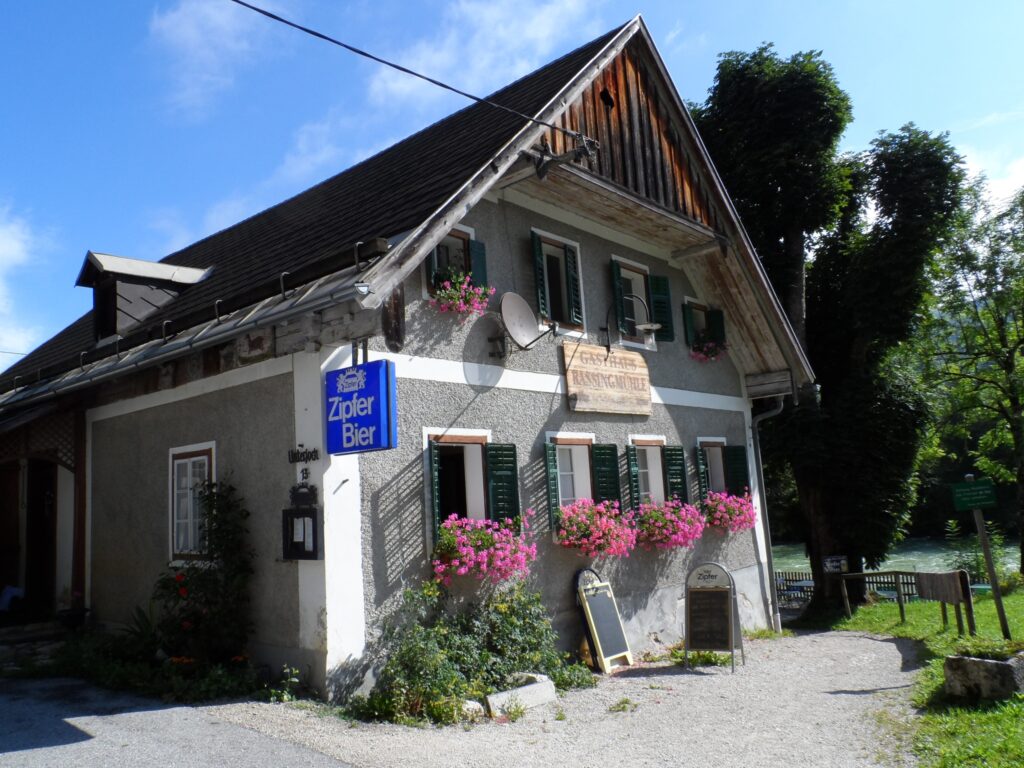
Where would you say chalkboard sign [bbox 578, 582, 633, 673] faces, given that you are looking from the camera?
facing the viewer and to the right of the viewer

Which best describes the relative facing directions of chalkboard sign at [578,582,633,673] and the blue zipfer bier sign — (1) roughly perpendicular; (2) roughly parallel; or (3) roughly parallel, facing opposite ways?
roughly perpendicular

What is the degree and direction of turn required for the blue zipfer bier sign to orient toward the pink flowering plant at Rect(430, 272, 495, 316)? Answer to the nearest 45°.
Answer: approximately 180°

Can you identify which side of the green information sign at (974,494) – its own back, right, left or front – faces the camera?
front

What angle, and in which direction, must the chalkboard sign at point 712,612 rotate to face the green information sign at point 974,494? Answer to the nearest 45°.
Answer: approximately 90° to its left

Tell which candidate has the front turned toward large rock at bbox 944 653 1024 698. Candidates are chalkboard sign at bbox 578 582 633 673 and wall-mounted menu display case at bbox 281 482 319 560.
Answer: the chalkboard sign

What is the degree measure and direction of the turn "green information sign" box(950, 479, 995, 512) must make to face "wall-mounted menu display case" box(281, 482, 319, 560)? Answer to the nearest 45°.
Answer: approximately 45° to its right

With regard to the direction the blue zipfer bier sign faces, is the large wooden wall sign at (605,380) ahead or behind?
behind

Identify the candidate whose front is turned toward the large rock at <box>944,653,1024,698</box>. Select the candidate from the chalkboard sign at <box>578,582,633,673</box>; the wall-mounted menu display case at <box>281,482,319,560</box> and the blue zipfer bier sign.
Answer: the chalkboard sign

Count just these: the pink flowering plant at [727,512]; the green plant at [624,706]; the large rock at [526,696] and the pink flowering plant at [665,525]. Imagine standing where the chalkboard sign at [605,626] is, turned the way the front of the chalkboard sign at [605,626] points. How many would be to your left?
2

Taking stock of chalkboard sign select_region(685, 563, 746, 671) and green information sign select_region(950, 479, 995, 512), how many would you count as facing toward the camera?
2

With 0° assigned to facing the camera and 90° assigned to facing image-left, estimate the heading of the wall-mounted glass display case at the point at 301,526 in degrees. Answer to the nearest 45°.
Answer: approximately 45°

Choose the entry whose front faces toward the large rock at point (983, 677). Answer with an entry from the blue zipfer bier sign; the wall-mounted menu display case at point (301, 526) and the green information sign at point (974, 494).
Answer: the green information sign

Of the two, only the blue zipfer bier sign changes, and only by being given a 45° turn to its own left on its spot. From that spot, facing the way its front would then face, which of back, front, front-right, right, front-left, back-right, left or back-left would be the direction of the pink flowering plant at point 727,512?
back-left
